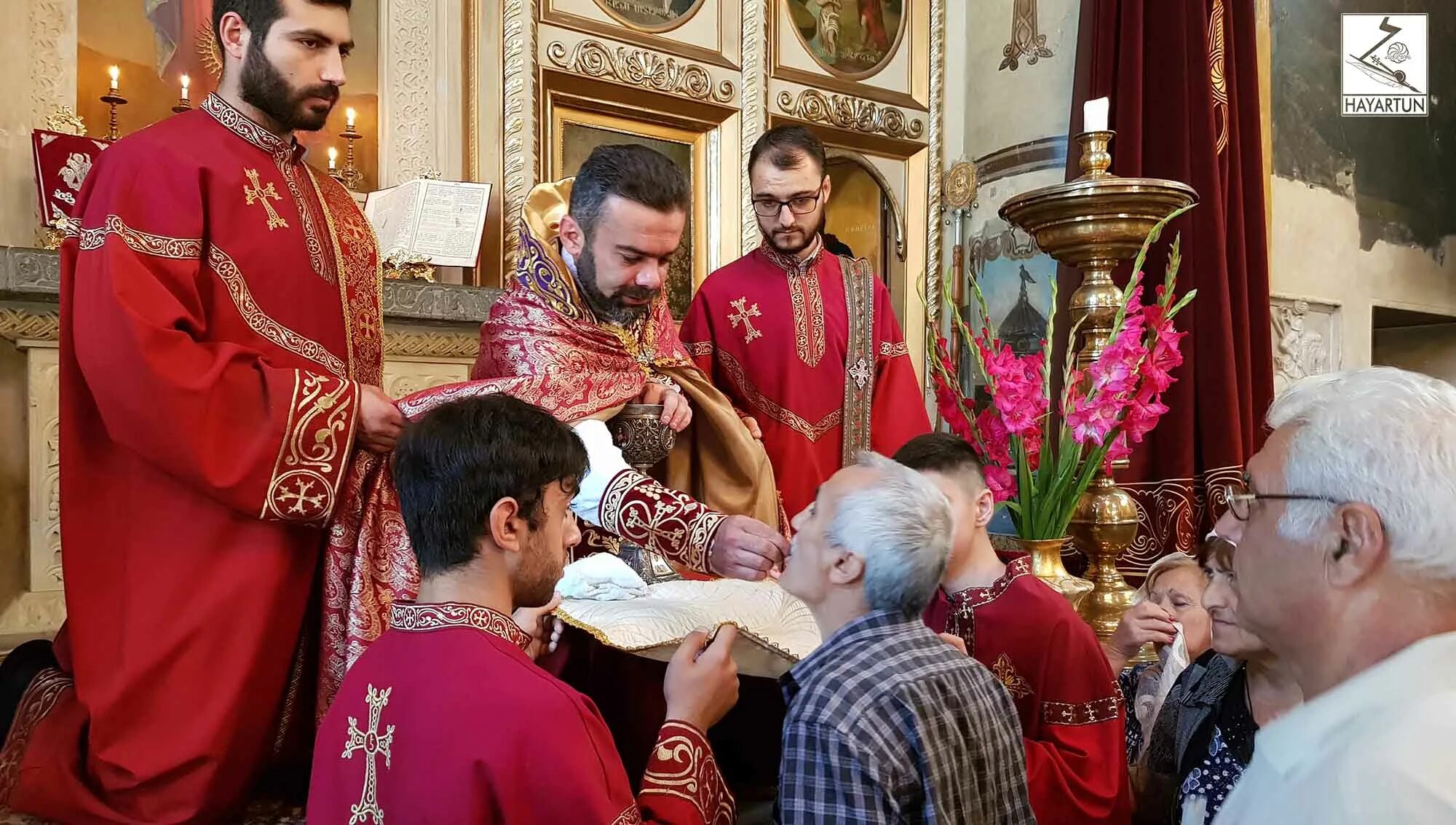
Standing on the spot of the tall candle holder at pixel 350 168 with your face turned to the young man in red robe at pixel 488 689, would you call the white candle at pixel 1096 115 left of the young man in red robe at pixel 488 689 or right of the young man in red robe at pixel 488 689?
left

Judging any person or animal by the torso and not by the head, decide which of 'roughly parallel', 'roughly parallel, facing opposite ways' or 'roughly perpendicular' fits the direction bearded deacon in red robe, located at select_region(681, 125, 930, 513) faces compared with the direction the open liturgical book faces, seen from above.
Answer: roughly parallel

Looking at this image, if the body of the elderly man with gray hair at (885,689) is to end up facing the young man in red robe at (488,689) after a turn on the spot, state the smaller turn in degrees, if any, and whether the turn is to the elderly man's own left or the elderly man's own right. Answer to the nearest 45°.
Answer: approximately 90° to the elderly man's own left

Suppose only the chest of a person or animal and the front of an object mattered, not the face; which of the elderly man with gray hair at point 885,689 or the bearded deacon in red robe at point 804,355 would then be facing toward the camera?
the bearded deacon in red robe

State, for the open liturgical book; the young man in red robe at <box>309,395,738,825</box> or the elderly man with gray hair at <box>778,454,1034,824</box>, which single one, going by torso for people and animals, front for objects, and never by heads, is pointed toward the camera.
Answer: the open liturgical book

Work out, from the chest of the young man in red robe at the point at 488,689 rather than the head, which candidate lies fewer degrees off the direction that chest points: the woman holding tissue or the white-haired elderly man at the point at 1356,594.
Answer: the woman holding tissue

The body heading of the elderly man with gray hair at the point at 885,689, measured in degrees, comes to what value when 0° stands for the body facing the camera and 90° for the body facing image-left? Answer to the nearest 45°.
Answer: approximately 135°

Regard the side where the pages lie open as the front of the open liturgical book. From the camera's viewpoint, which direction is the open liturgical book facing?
toward the camera

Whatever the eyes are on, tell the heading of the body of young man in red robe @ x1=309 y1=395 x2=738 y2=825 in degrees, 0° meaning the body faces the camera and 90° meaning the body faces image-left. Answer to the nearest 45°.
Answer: approximately 225°

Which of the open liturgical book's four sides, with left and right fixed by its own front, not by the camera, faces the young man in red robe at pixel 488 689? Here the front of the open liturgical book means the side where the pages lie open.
front

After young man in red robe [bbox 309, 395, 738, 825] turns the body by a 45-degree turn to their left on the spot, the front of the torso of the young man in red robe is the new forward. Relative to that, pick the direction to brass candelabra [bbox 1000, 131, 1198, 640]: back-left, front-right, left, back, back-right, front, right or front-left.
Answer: front-right

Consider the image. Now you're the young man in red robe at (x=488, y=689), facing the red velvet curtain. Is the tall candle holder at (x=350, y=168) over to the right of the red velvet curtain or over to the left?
left

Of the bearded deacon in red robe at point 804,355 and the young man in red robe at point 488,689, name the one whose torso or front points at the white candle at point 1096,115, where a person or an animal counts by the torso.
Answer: the young man in red robe

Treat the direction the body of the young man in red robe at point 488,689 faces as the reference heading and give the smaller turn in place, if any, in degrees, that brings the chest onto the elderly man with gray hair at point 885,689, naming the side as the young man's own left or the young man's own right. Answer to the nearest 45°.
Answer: approximately 45° to the young man's own right

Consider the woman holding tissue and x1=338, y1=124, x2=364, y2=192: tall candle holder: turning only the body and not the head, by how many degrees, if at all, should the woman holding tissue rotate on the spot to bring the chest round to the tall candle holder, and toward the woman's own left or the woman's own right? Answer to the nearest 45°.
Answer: approximately 45° to the woman's own right

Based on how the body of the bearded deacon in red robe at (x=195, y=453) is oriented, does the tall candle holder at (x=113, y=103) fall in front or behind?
behind

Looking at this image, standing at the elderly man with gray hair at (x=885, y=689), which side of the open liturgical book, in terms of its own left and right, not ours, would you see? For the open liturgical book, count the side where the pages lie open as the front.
front

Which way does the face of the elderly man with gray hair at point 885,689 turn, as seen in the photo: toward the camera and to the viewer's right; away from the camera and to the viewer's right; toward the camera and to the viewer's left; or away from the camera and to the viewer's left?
away from the camera and to the viewer's left

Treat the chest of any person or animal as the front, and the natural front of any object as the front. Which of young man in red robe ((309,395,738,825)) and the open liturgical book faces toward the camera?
the open liturgical book

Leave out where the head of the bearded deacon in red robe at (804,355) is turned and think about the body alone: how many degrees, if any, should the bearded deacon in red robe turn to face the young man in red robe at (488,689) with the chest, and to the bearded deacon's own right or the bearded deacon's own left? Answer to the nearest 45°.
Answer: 0° — they already face them

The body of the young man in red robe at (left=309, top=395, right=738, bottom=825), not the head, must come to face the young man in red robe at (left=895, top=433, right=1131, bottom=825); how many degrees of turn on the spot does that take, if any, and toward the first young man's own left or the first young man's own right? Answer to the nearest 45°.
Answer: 0° — they already face them

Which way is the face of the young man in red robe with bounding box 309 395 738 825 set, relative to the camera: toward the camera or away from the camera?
away from the camera
